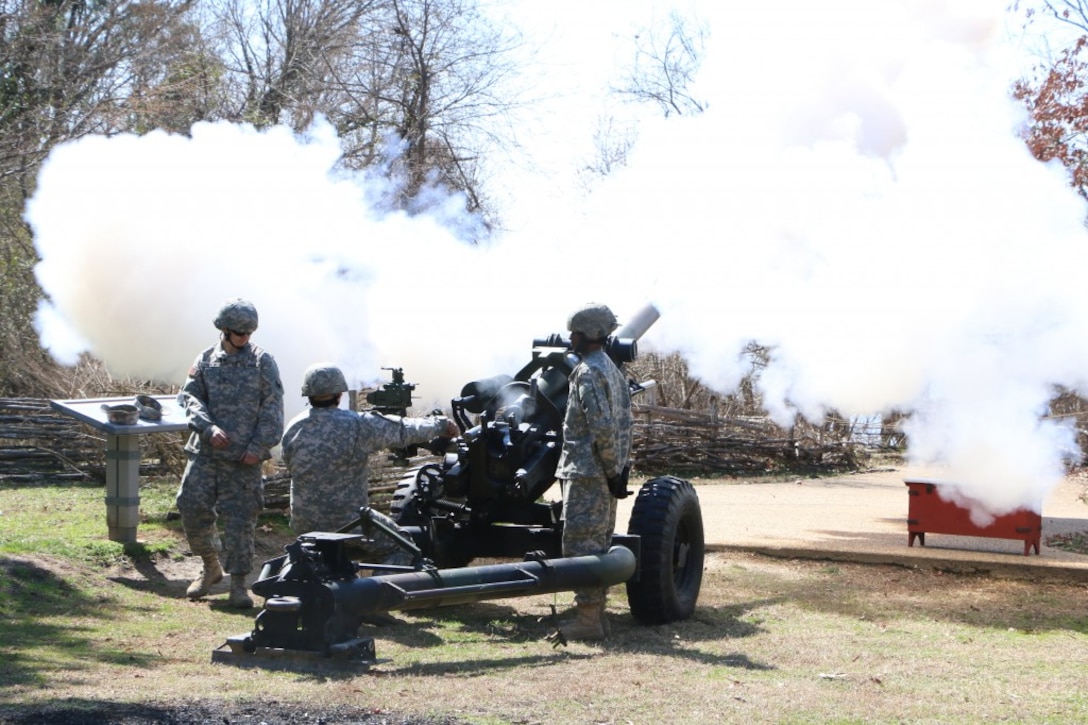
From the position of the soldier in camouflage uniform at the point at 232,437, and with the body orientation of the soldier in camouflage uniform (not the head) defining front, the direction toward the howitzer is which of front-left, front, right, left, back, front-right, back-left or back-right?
left

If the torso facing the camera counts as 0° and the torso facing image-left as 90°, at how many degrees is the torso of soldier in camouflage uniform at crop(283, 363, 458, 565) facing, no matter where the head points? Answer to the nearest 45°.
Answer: approximately 180°

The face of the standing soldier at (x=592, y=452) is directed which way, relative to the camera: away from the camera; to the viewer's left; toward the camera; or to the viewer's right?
to the viewer's left

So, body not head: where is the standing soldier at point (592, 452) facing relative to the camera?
to the viewer's left

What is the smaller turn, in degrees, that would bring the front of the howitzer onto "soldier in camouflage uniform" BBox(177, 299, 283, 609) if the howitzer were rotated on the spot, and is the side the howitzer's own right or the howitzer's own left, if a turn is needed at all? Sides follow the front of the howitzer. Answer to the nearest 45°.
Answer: approximately 135° to the howitzer's own left

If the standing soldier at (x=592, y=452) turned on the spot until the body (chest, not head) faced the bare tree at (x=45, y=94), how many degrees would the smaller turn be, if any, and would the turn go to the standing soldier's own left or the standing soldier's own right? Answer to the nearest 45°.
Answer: approximately 45° to the standing soldier's own right

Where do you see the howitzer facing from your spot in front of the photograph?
facing away from the viewer and to the right of the viewer

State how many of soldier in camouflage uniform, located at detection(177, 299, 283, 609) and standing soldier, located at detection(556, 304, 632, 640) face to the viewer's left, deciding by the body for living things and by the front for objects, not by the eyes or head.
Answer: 1

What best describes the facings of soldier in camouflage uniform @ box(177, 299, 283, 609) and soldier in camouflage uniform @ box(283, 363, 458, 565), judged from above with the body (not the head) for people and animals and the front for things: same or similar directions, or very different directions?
very different directions

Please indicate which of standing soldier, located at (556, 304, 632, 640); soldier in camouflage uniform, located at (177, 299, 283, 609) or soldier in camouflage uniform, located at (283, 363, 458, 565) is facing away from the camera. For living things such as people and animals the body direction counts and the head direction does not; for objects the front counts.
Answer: soldier in camouflage uniform, located at (283, 363, 458, 565)

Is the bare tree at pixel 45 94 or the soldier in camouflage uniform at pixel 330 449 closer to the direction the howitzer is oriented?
the bare tree

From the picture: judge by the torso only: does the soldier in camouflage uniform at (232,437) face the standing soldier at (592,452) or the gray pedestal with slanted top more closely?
the standing soldier

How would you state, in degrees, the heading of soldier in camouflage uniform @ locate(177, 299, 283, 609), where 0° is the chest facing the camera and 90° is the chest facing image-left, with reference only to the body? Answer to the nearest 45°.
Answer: approximately 0°
